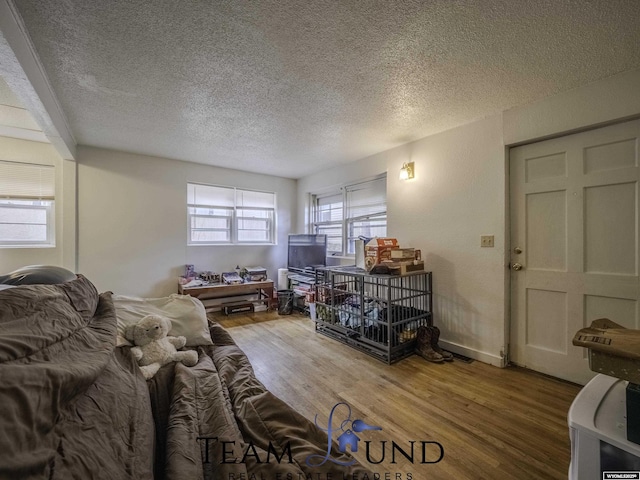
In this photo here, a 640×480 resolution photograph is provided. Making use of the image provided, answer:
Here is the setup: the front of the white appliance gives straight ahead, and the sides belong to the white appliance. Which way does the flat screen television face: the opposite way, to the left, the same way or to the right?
to the left

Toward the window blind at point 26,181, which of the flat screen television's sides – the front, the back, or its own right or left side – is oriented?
right

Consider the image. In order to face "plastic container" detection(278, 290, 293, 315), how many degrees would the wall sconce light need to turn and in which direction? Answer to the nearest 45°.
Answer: approximately 45° to its right

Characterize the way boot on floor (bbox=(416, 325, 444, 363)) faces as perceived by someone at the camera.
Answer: facing the viewer and to the right of the viewer

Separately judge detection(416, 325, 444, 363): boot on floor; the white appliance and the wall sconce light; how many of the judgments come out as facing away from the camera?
0

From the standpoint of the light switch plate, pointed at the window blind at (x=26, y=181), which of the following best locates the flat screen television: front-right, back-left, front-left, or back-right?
front-right

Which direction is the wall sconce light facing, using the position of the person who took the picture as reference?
facing the viewer and to the left of the viewer

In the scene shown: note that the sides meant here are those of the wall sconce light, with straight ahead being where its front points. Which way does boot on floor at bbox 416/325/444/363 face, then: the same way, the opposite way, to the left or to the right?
to the left

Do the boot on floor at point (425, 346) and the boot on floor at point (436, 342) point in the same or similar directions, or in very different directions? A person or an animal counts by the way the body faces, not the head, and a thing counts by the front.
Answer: same or similar directions

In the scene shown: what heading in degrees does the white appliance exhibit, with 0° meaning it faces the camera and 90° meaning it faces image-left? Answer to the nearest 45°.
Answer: approximately 45°

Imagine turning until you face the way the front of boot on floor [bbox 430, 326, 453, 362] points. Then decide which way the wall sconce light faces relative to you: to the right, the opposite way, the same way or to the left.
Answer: to the right

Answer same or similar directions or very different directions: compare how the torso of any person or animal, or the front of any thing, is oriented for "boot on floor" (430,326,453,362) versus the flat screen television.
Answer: same or similar directions

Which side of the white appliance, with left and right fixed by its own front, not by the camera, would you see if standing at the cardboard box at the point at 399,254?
right

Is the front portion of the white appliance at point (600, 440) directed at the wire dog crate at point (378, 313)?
no

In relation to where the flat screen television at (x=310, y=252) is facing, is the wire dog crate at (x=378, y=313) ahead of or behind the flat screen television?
ahead

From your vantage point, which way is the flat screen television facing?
toward the camera

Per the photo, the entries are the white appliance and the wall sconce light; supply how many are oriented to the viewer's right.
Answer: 0

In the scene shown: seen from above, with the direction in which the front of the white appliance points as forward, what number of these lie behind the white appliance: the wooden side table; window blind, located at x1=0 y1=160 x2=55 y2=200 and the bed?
0

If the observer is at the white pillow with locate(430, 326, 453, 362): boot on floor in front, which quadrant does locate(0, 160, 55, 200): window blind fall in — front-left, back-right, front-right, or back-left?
back-left
